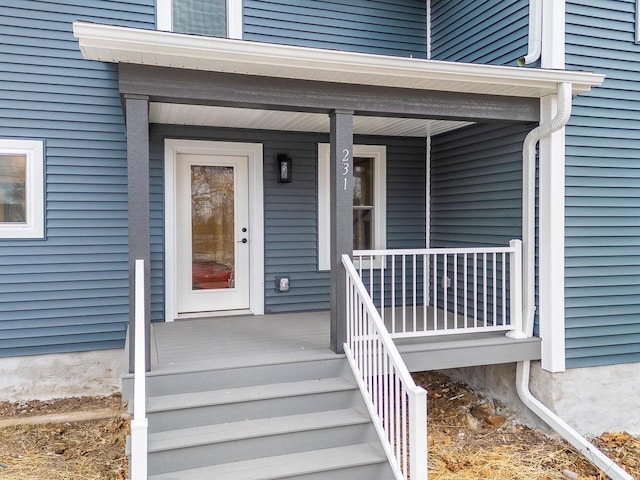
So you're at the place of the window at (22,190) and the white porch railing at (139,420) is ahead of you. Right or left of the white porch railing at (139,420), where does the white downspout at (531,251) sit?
left

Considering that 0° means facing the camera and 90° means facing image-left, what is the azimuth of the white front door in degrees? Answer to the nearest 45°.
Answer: approximately 0°

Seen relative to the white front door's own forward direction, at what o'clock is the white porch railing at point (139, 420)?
The white porch railing is roughly at 12 o'clock from the white front door.

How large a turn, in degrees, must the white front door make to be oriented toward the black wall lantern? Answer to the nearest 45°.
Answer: approximately 90° to its left

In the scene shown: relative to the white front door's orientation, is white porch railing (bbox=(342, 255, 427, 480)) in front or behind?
in front

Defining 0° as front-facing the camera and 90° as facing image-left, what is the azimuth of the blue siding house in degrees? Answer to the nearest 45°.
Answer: approximately 0°
